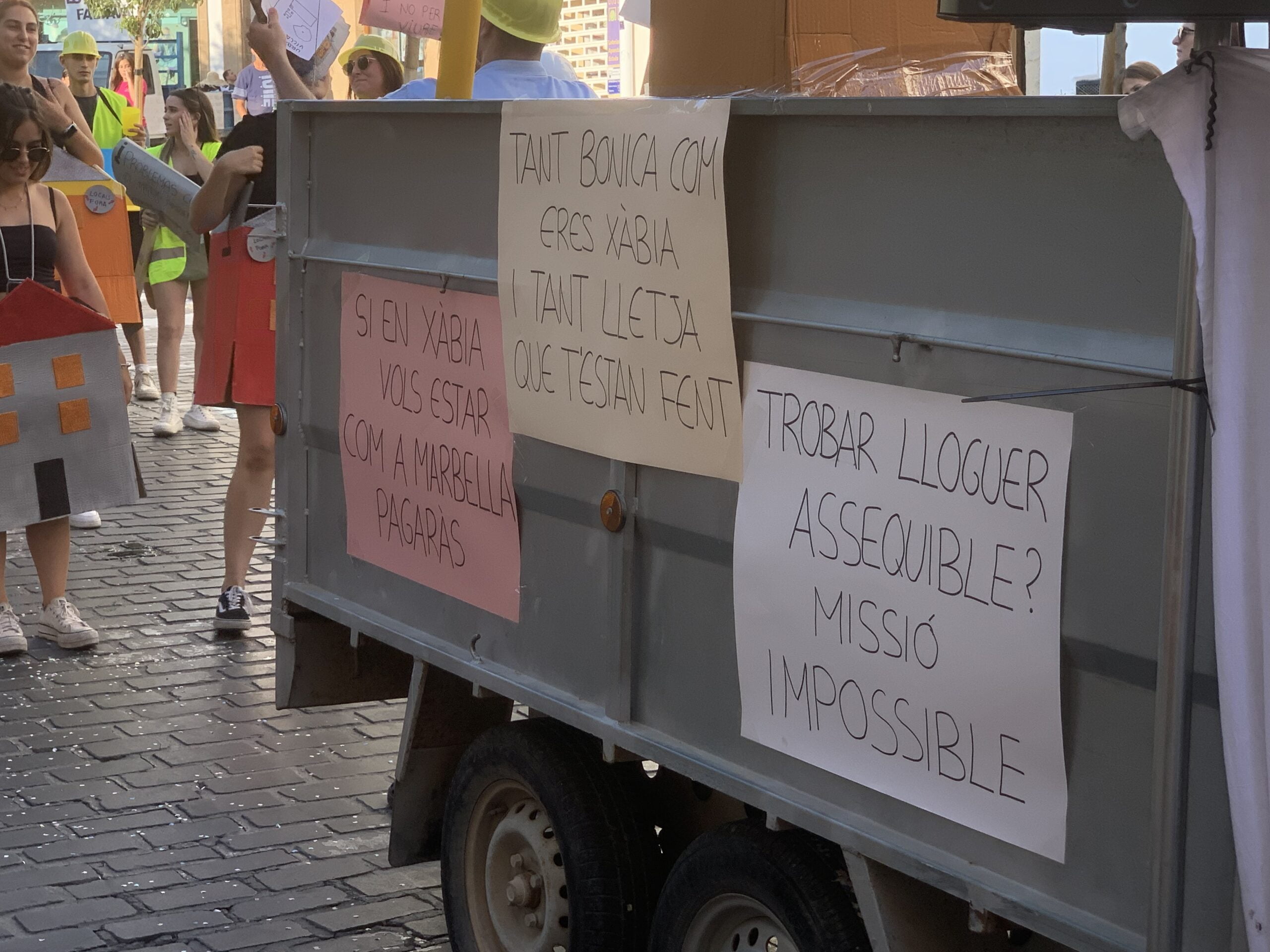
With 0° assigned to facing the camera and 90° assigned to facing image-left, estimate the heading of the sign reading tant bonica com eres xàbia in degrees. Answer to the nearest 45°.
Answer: approximately 45°

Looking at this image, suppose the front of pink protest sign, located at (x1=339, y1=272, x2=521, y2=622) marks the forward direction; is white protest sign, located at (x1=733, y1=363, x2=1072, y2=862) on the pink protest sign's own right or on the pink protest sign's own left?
on the pink protest sign's own left

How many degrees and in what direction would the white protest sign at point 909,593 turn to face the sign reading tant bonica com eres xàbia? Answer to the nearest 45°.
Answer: approximately 90° to its right

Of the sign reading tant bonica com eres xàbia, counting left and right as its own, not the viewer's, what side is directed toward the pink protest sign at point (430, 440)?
right
